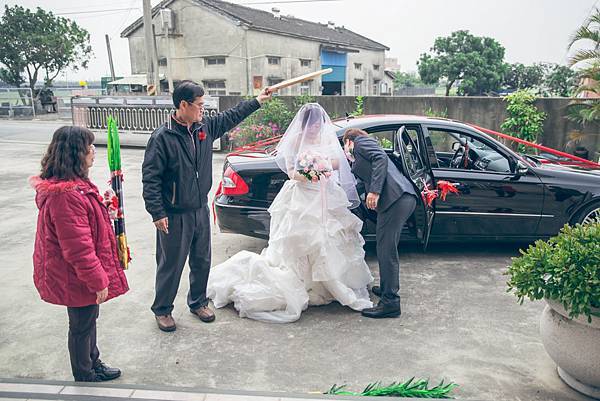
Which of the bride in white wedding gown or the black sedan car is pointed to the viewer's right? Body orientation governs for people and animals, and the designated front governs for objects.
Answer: the black sedan car

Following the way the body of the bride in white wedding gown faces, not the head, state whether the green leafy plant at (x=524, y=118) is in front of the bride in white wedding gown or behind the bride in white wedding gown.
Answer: behind

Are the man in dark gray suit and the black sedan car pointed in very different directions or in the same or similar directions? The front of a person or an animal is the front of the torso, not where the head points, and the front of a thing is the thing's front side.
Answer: very different directions

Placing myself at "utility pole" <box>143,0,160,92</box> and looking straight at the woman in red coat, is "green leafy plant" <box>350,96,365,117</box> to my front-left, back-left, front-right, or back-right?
front-left

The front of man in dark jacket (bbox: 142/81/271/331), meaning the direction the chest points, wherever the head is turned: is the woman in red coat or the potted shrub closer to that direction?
the potted shrub

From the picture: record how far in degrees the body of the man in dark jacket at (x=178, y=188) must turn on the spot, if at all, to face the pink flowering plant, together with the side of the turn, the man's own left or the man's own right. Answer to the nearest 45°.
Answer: approximately 135° to the man's own left

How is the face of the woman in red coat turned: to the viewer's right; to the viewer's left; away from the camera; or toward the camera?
to the viewer's right

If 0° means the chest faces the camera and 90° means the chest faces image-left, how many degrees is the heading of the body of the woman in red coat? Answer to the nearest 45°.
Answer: approximately 270°

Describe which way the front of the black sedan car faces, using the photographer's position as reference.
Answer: facing to the right of the viewer

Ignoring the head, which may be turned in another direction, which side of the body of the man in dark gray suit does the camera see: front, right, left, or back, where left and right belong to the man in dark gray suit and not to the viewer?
left

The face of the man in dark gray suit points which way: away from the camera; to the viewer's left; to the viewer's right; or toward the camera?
to the viewer's left

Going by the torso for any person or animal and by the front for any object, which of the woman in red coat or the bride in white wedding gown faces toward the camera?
the bride in white wedding gown

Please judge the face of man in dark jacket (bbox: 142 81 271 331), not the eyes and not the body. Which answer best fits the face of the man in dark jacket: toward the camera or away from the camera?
toward the camera

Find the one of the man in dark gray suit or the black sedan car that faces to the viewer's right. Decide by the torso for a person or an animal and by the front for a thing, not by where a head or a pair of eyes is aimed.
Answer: the black sedan car
